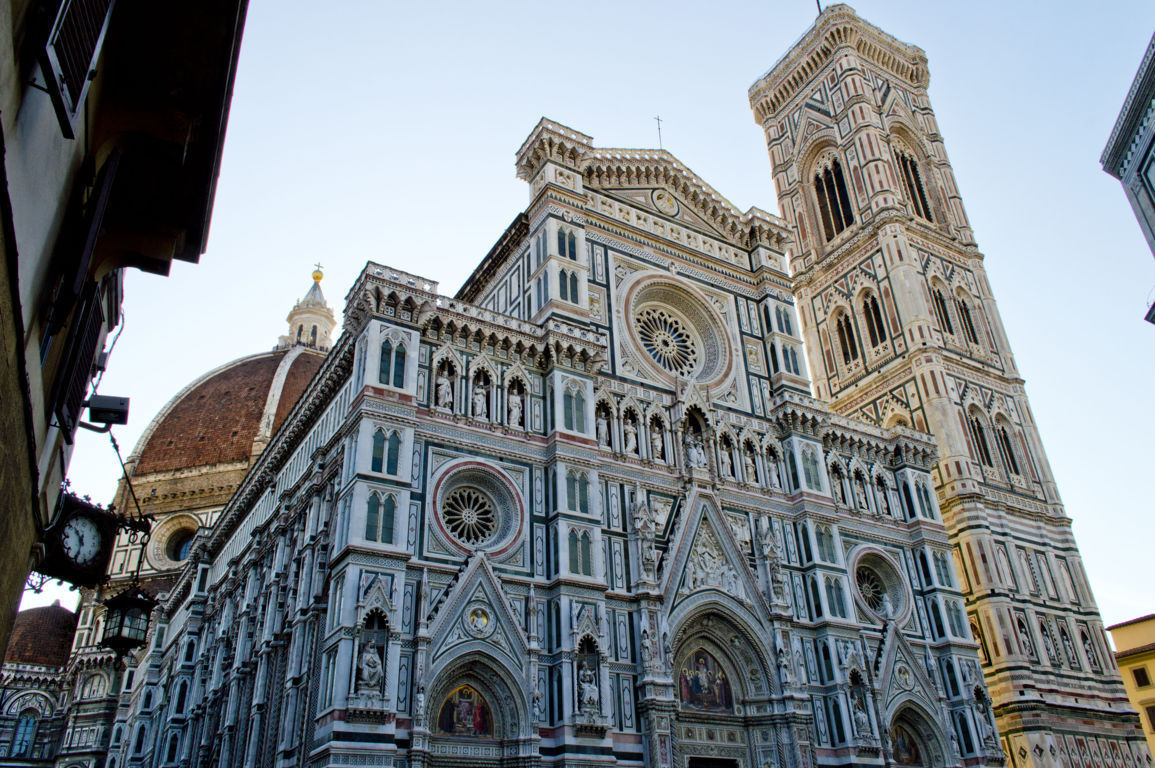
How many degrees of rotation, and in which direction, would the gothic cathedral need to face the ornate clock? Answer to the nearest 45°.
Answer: approximately 45° to its right

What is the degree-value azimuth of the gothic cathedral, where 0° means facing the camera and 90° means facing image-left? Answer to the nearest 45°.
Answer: approximately 315°

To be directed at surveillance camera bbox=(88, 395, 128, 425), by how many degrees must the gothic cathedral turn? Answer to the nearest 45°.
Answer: approximately 45° to its right

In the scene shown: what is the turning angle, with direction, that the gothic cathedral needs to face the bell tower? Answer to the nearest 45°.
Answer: approximately 90° to its left
